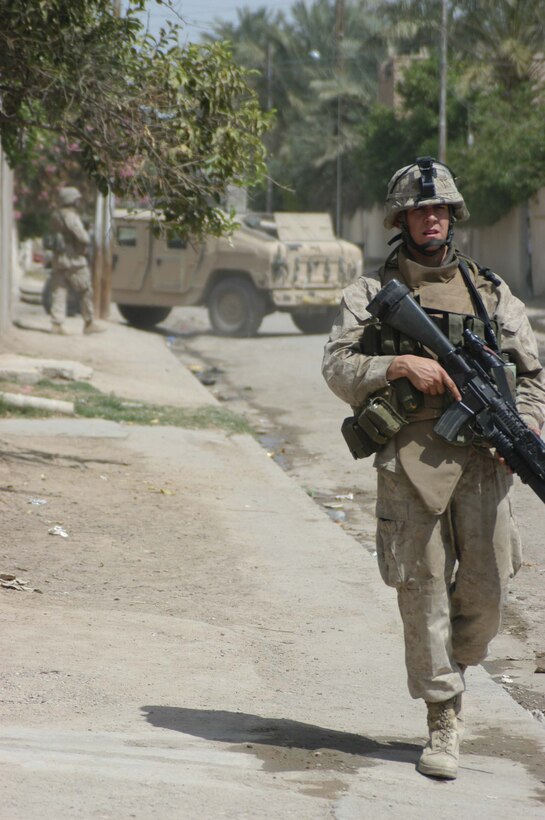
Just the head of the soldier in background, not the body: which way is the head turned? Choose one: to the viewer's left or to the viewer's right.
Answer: to the viewer's right

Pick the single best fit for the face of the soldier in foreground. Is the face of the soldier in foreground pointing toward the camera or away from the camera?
toward the camera

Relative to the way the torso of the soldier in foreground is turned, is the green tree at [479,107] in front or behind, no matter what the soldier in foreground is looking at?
behind

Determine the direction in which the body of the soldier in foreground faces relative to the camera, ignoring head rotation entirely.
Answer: toward the camera

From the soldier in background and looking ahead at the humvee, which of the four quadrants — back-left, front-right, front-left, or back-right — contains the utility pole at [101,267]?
front-left

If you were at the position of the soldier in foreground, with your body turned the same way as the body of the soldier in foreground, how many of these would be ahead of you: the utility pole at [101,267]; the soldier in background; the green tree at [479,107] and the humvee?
0

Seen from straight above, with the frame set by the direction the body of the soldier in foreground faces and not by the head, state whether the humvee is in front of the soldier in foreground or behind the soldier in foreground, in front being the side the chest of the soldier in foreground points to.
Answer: behind

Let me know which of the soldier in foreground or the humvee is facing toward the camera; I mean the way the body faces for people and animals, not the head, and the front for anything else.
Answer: the soldier in foreground

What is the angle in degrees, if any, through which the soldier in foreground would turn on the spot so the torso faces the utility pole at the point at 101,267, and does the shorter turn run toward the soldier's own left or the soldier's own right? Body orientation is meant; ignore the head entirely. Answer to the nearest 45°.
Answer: approximately 180°

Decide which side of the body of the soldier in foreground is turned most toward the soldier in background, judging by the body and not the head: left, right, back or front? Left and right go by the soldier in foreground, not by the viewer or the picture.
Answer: back
